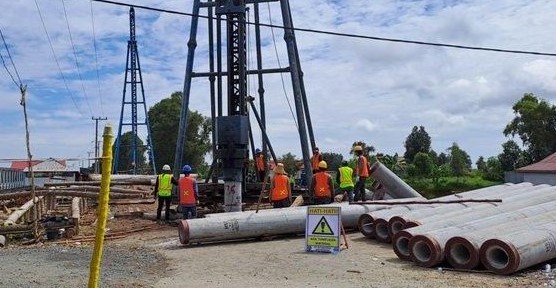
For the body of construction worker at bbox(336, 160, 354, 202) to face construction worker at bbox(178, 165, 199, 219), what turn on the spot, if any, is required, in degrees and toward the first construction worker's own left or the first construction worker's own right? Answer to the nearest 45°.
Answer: approximately 135° to the first construction worker's own left

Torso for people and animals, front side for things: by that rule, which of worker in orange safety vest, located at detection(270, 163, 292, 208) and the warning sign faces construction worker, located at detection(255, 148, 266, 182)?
the worker in orange safety vest

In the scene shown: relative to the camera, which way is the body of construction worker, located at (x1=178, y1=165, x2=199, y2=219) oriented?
away from the camera

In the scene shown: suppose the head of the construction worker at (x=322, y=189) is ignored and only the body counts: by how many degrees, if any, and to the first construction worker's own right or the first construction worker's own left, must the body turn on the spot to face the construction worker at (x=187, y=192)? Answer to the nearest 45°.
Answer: approximately 90° to the first construction worker's own left

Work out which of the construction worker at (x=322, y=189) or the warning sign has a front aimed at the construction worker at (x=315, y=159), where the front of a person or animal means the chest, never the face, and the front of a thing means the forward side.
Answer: the construction worker at (x=322, y=189)

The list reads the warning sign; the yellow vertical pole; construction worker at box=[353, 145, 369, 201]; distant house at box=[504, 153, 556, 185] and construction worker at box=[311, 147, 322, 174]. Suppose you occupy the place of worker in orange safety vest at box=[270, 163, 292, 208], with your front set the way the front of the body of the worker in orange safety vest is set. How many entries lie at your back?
2

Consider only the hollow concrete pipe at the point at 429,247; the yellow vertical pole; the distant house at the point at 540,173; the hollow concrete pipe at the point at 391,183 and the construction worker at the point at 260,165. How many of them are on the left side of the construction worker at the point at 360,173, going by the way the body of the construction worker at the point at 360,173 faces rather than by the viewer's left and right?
2

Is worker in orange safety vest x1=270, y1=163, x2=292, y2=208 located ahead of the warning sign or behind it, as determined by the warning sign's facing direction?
behind

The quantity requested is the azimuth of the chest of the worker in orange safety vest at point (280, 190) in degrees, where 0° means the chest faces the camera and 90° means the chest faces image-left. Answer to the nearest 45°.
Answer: approximately 180°

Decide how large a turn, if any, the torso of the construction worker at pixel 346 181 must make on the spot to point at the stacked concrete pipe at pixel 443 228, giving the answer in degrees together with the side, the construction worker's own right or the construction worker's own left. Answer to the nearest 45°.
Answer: approximately 180°

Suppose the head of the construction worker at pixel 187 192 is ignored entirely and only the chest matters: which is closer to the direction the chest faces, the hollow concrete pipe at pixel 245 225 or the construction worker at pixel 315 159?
the construction worker

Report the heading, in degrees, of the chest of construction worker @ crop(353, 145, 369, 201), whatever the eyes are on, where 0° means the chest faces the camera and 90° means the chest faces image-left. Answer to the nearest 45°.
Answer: approximately 90°

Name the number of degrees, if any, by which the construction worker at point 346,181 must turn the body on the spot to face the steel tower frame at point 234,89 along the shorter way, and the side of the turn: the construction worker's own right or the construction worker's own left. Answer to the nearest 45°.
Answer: approximately 45° to the construction worker's own left

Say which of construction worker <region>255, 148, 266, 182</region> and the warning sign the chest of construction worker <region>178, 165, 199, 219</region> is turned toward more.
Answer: the construction worker

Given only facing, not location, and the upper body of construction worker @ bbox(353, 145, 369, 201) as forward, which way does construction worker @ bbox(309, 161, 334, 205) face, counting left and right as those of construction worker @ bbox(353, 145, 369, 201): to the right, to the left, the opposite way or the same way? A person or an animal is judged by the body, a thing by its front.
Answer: to the right

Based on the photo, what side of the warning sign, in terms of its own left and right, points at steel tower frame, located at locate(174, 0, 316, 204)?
back

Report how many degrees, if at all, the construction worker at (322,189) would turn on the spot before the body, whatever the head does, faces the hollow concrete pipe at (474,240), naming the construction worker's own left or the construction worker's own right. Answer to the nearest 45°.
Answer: approximately 135° to the construction worker's own right

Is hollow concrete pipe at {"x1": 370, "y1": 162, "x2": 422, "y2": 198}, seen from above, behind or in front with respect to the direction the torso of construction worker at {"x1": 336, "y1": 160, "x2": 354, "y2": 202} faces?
in front
